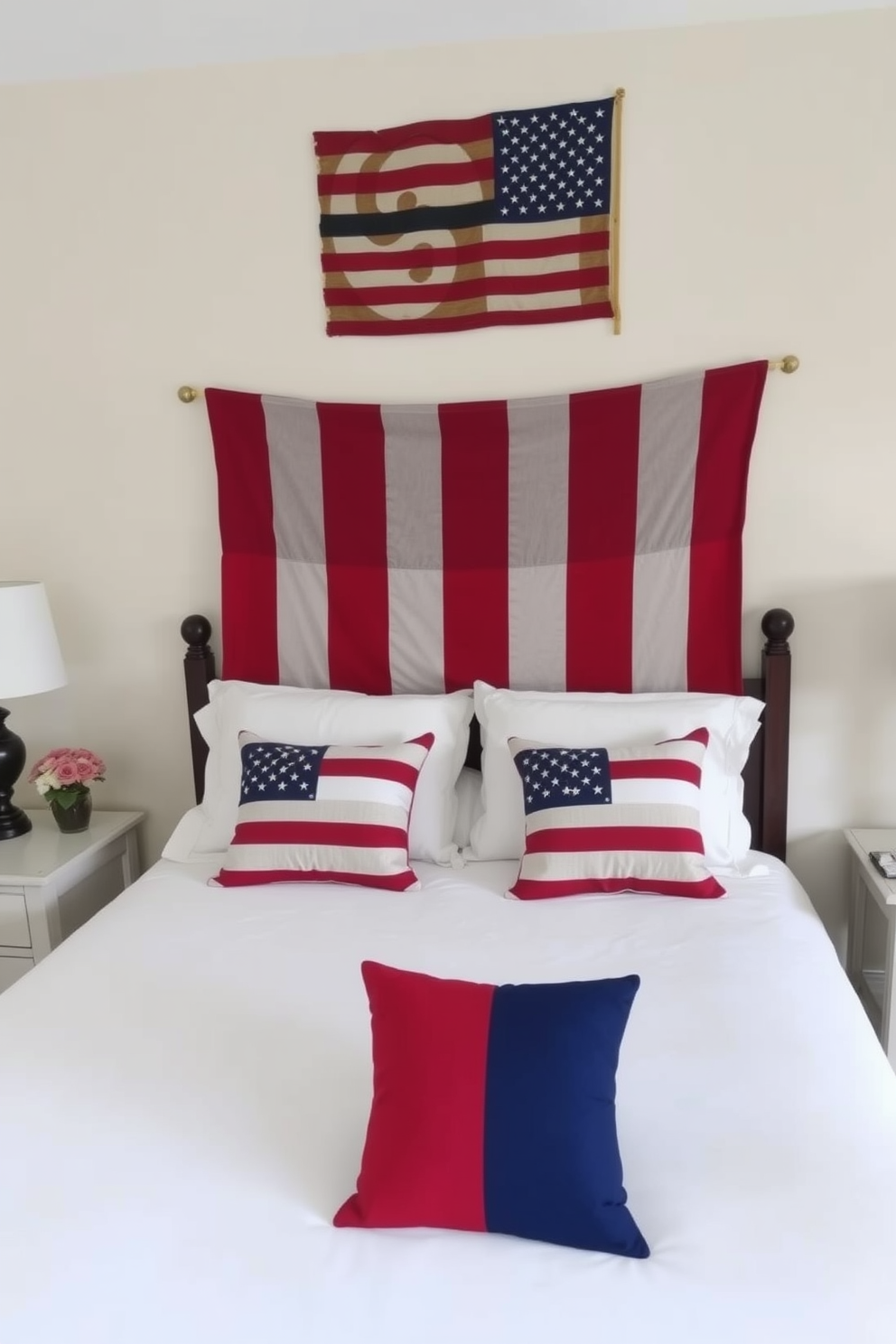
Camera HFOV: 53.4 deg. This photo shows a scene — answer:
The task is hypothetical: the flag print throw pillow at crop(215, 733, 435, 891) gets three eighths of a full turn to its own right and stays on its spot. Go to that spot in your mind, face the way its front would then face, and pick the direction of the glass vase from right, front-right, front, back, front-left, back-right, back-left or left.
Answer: front

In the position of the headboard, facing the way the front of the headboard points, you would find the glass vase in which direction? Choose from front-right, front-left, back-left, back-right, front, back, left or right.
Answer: right

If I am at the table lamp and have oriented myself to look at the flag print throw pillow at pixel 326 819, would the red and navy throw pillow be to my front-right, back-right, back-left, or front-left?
front-right

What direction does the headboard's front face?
toward the camera

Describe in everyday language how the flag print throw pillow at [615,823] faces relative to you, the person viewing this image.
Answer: facing the viewer

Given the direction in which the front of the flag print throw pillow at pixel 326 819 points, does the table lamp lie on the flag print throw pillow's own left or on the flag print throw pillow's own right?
on the flag print throw pillow's own right

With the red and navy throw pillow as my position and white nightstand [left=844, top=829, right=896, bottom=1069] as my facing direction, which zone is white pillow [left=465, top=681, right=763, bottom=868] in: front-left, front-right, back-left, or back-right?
front-left

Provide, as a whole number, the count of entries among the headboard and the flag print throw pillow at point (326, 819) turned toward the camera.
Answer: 2
